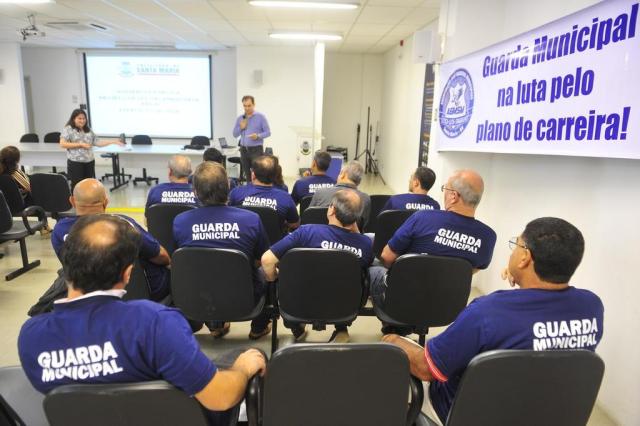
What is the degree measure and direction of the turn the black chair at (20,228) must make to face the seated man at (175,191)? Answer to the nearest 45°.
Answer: approximately 90° to its right

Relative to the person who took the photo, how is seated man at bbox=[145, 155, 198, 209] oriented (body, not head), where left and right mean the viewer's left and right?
facing away from the viewer

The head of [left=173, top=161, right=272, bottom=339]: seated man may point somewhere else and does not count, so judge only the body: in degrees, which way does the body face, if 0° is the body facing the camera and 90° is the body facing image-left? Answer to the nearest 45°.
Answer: approximately 180°

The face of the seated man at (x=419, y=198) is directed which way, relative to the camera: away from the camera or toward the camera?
away from the camera

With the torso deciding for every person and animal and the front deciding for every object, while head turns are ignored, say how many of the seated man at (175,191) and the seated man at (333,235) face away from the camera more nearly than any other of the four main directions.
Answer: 2

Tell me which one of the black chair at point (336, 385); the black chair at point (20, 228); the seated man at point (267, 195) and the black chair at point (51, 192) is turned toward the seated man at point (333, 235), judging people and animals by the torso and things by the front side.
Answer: the black chair at point (336, 385)

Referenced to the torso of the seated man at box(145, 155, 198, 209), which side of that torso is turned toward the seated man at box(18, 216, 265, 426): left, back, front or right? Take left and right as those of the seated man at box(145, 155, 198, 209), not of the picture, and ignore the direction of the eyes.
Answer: back

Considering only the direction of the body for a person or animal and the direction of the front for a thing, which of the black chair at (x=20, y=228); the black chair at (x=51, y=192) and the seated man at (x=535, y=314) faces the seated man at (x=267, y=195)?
the seated man at (x=535, y=314)

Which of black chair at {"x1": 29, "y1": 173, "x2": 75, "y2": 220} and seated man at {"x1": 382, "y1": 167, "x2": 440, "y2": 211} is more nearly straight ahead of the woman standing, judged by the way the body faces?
the seated man

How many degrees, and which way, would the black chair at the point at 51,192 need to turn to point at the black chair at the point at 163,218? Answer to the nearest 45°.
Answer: approximately 135° to its right

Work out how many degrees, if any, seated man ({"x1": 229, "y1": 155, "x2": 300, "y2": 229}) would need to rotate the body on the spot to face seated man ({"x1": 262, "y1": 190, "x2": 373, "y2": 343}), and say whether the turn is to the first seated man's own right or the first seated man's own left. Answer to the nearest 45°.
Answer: approximately 180°
